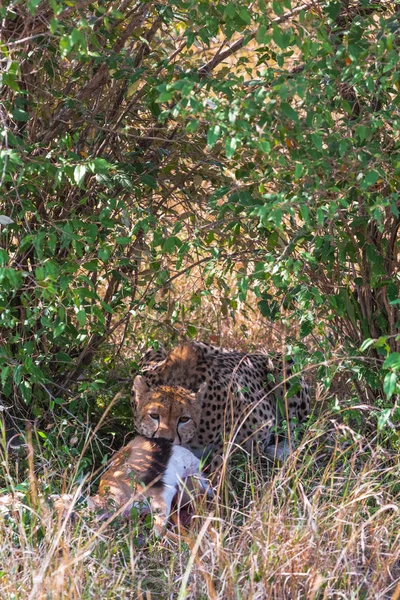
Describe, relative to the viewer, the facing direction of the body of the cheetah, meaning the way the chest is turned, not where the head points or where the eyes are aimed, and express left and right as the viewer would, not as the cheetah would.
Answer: facing the viewer and to the left of the viewer
